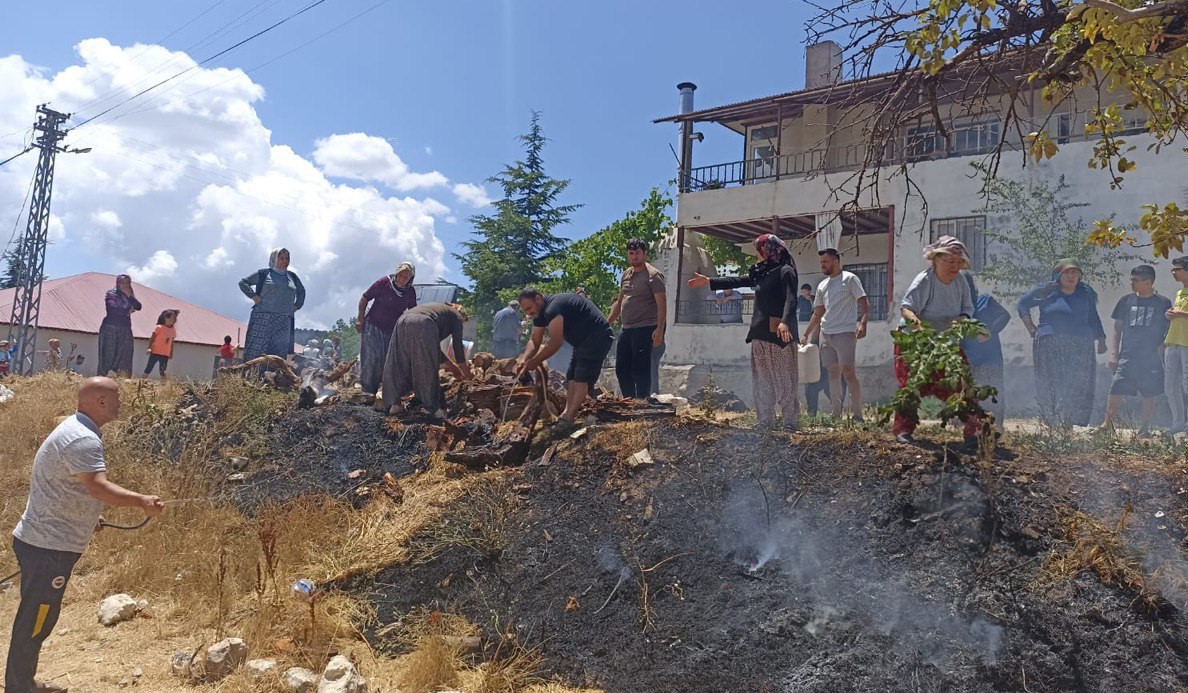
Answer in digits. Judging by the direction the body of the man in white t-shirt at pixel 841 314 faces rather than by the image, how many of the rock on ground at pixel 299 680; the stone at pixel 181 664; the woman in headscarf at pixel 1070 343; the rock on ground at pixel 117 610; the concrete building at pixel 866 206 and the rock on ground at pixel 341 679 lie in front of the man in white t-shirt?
4

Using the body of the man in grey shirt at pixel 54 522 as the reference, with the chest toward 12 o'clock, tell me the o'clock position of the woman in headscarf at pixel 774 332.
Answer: The woman in headscarf is roughly at 12 o'clock from the man in grey shirt.

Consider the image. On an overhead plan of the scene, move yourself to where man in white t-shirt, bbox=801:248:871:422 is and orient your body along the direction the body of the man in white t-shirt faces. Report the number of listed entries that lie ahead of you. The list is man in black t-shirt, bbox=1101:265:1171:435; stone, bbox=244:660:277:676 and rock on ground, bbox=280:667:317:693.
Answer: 2

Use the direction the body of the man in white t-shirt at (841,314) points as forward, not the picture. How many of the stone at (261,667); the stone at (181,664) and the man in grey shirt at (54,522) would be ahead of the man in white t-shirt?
3

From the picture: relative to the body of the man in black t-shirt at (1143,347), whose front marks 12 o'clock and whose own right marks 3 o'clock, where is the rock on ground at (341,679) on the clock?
The rock on ground is roughly at 1 o'clock from the man in black t-shirt.

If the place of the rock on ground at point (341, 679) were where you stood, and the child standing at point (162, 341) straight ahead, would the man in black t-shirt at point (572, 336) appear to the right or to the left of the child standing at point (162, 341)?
right

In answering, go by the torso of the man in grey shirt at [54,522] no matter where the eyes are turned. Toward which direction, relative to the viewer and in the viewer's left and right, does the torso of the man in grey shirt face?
facing to the right of the viewer

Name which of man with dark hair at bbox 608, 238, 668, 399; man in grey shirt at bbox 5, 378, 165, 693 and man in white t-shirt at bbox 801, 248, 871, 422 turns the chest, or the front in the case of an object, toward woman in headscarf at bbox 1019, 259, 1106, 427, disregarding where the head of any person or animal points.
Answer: the man in grey shirt

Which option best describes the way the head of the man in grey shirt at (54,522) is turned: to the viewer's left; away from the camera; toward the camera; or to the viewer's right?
to the viewer's right

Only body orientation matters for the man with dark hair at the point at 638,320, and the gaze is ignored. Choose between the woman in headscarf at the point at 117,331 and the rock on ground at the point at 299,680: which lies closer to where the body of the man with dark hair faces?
the rock on ground

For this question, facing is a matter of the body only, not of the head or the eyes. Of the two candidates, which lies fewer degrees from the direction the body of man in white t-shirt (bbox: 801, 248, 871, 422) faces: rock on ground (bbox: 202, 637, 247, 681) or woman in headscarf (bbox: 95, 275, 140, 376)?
the rock on ground
